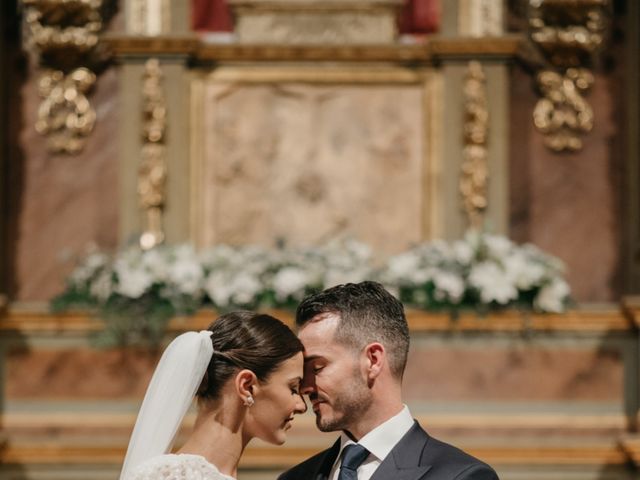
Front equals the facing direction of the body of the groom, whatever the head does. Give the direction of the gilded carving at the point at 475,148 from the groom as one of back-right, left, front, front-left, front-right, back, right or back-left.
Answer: back-right

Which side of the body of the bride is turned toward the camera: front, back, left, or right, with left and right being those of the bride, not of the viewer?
right

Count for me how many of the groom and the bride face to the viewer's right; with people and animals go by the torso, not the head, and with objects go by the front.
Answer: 1

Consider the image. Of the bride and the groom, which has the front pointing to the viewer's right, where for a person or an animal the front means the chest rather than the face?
the bride

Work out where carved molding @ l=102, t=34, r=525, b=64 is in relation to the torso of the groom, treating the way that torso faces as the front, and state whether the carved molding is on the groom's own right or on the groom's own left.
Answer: on the groom's own right

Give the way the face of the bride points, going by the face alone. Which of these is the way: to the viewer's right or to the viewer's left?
to the viewer's right

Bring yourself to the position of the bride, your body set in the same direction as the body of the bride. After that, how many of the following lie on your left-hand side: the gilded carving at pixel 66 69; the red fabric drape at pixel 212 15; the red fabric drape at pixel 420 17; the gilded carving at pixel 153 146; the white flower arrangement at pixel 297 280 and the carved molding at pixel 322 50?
6

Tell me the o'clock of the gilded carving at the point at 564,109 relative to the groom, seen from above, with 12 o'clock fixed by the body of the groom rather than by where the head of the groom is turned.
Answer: The gilded carving is roughly at 5 o'clock from the groom.

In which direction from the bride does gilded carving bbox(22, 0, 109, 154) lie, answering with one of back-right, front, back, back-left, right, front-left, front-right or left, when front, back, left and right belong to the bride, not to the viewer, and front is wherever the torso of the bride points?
left

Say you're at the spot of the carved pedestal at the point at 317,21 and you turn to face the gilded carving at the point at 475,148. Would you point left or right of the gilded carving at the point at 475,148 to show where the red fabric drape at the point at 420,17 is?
left

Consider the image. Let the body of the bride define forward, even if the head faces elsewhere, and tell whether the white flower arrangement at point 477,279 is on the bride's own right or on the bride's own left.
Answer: on the bride's own left

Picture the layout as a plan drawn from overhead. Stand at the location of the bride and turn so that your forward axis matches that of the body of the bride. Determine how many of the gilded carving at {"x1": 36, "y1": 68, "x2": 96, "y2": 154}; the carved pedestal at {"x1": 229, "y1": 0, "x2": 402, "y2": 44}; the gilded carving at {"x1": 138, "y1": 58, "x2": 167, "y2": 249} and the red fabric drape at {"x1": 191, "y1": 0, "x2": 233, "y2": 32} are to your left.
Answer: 4

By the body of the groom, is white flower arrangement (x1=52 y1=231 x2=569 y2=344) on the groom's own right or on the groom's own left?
on the groom's own right

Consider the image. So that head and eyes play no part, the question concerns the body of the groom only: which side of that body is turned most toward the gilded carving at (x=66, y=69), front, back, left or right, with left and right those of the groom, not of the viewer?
right
